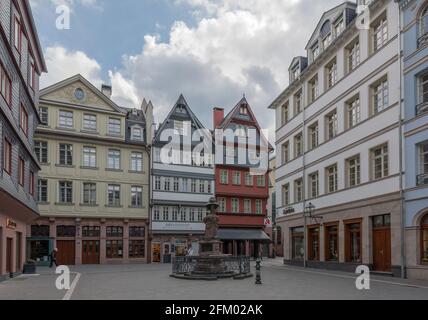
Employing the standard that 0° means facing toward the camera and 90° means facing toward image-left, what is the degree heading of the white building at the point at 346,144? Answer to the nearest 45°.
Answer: approximately 45°

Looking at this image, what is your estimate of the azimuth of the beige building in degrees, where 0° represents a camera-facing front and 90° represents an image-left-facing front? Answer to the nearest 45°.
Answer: approximately 0°

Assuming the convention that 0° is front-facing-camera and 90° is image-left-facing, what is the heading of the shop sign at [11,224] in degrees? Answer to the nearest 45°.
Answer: approximately 315°

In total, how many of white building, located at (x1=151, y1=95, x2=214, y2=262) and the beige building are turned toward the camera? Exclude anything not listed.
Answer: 2

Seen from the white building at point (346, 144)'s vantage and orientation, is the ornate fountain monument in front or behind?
in front

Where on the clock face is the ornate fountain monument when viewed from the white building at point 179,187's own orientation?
The ornate fountain monument is roughly at 12 o'clock from the white building.

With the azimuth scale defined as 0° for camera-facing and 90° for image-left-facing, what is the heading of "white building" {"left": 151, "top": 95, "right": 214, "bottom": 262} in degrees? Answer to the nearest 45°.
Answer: approximately 0°

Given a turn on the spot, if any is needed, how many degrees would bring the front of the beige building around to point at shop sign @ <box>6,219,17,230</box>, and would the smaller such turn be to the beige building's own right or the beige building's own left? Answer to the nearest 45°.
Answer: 0° — it already faces it

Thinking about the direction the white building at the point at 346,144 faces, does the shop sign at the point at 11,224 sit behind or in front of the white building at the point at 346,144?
in front
